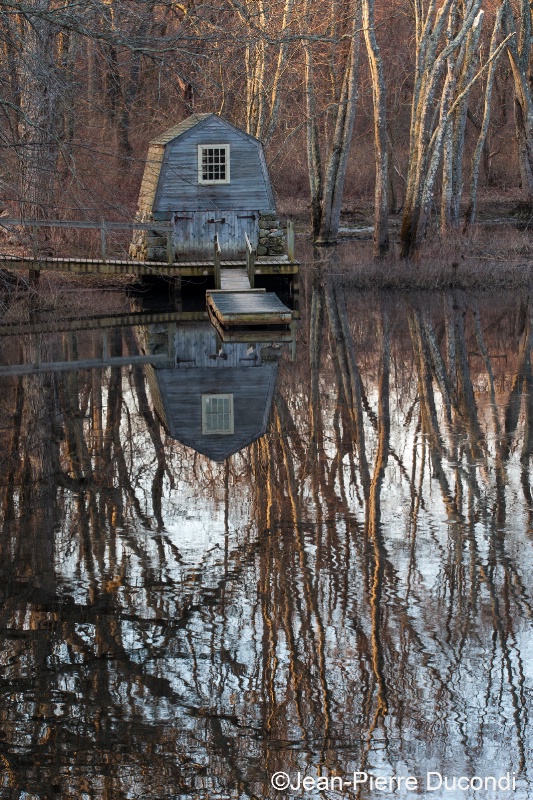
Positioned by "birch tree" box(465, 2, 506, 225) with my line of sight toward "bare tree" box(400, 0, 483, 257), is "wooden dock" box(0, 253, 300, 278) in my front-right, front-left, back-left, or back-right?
front-right

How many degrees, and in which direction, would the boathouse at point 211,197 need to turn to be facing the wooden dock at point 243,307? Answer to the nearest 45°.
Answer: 0° — it already faces it

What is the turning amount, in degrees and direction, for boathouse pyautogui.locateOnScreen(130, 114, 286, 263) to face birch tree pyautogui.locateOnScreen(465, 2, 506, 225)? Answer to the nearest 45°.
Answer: approximately 135° to its left

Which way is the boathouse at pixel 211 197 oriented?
toward the camera

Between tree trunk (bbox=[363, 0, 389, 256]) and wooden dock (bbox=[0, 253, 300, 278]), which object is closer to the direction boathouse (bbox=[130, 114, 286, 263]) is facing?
the wooden dock

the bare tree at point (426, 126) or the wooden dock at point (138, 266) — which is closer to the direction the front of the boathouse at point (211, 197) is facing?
the wooden dock

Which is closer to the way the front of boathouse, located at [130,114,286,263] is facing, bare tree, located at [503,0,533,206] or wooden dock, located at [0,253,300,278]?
the wooden dock

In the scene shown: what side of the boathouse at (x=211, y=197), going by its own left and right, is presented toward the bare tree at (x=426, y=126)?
left

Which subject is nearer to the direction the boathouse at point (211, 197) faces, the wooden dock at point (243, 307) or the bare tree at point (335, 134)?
the wooden dock

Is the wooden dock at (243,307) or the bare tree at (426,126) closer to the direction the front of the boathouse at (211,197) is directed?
the wooden dock

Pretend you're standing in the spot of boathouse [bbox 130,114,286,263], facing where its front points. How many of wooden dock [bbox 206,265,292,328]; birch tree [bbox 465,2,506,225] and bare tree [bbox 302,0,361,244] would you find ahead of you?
1

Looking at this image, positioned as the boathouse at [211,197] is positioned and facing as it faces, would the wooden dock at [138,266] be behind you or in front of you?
in front
